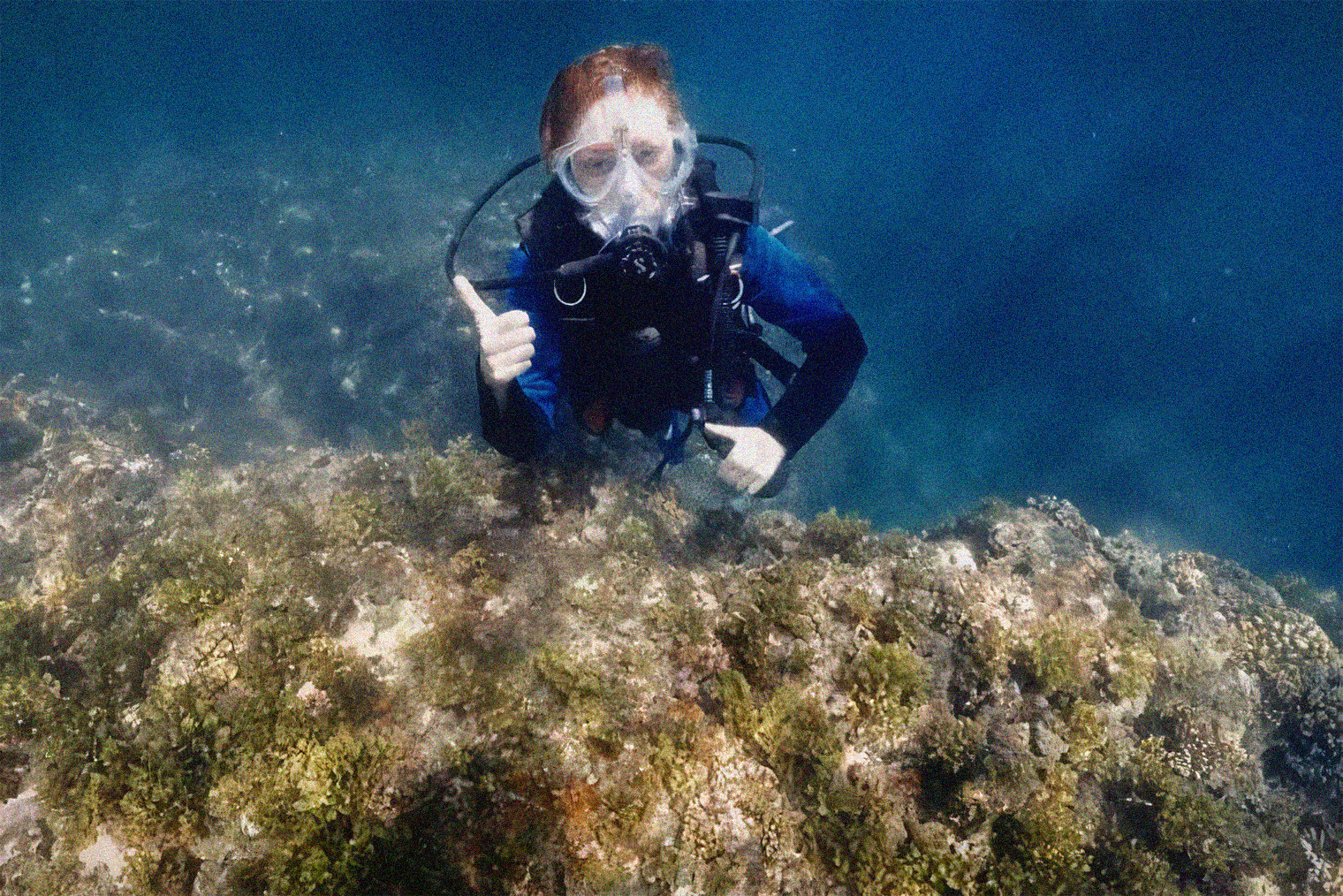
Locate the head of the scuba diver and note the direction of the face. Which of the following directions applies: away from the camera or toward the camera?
toward the camera

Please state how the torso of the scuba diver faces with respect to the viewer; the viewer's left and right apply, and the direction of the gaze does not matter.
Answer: facing the viewer
